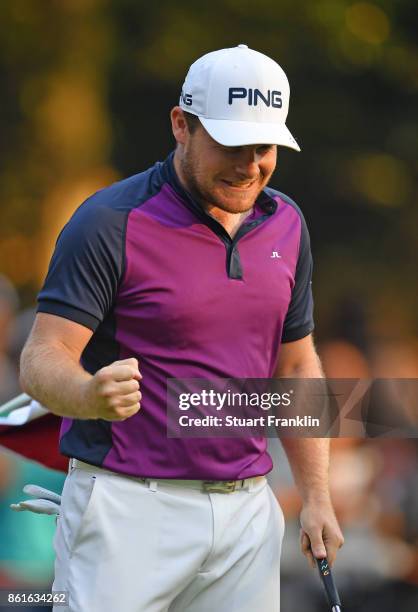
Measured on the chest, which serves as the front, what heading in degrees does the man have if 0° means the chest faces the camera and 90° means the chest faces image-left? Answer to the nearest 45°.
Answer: approximately 315°
